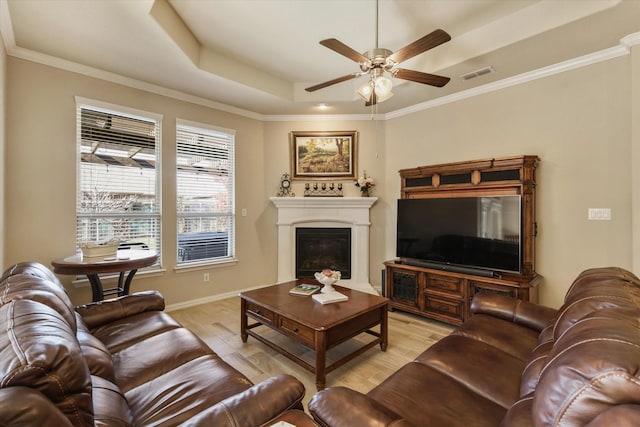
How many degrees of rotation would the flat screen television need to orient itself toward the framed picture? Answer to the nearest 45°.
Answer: approximately 45° to its right

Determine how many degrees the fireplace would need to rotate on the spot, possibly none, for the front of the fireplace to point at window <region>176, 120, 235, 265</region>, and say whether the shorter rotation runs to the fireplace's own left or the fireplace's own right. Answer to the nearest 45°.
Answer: approximately 90° to the fireplace's own right

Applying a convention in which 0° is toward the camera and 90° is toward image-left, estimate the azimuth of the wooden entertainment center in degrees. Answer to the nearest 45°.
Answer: approximately 45°

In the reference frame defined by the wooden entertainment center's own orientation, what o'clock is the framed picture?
The framed picture is roughly at 2 o'clock from the wooden entertainment center.

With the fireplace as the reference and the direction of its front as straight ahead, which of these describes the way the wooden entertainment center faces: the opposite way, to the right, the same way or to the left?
to the right

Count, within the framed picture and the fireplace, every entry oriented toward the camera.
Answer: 2

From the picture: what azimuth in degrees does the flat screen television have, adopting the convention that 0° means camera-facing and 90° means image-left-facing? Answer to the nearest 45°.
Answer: approximately 45°

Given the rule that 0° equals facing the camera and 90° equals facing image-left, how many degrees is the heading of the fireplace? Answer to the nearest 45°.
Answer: approximately 0°

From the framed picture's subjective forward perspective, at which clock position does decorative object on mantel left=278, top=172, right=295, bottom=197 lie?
The decorative object on mantel is roughly at 3 o'clock from the framed picture.

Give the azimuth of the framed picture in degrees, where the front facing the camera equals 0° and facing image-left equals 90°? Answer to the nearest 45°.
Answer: approximately 0°

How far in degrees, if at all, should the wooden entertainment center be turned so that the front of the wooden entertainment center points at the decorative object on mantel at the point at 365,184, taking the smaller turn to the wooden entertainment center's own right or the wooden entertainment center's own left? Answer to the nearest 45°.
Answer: approximately 90° to the wooden entertainment center's own right

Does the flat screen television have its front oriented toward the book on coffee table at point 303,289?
yes
